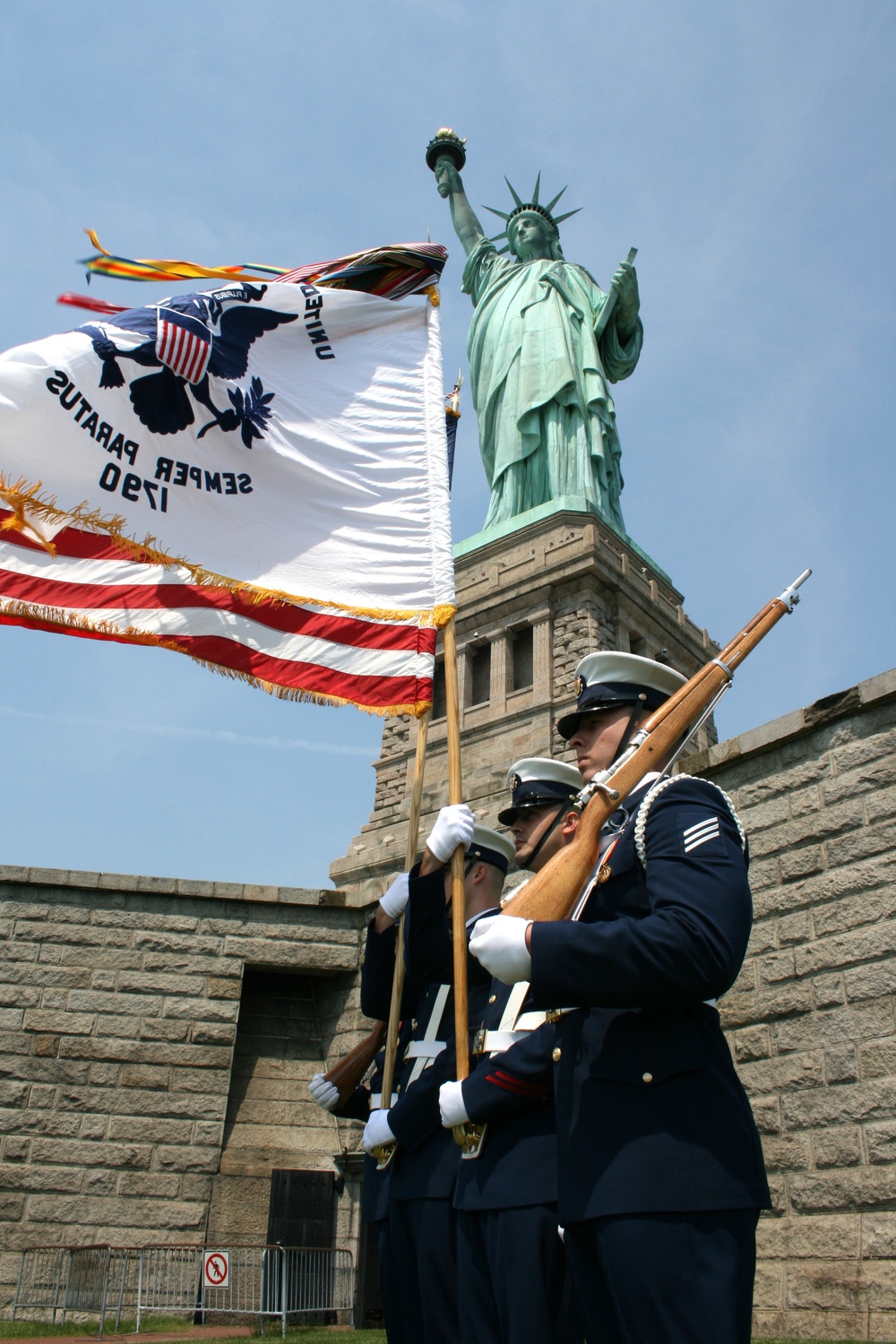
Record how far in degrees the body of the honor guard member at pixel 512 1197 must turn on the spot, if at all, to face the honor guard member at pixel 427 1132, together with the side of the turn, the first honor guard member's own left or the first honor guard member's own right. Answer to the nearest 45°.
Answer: approximately 135° to the first honor guard member's own right

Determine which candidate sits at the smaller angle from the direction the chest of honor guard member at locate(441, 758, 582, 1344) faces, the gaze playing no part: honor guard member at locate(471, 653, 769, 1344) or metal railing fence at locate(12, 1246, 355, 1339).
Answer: the honor guard member

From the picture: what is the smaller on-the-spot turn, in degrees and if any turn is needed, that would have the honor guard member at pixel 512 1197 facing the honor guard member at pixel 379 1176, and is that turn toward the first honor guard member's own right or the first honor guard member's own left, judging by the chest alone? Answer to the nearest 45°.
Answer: approximately 135° to the first honor guard member's own right
